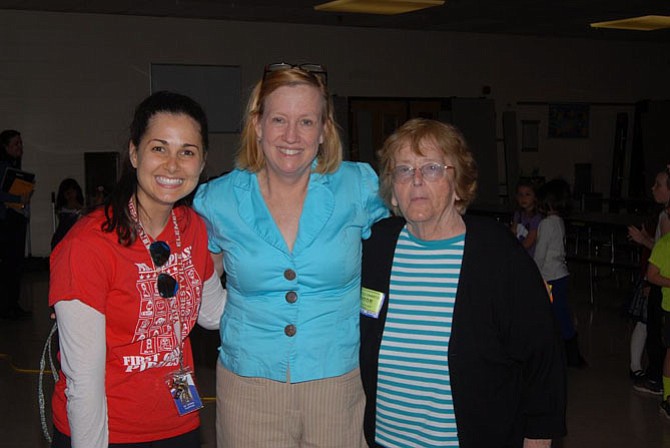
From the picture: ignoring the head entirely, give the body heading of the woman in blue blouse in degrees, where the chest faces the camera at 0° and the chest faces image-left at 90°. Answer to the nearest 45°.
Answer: approximately 0°

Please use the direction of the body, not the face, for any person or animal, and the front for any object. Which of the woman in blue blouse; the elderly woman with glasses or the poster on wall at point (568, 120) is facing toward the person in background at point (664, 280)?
the poster on wall

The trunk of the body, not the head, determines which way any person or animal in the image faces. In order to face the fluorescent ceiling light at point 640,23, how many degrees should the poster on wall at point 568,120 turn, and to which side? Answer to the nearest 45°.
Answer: approximately 45° to its left

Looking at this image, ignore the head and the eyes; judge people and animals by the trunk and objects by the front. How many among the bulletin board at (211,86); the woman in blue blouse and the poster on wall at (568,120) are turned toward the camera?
3

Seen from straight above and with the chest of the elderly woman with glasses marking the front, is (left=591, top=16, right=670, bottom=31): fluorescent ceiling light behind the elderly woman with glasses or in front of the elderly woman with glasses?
behind

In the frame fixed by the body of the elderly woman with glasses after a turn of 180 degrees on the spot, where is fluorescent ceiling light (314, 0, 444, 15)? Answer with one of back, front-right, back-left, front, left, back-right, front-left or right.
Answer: front-left

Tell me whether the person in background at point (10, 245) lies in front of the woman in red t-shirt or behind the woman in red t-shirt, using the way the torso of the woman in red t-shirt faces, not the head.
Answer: behind

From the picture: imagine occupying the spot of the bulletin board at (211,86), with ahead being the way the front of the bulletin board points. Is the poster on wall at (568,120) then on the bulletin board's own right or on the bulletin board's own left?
on the bulletin board's own left

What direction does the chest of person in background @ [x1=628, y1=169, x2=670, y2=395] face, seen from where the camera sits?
to the viewer's left

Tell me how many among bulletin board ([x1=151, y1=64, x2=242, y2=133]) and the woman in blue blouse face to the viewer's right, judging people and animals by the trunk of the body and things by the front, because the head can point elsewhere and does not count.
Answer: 0

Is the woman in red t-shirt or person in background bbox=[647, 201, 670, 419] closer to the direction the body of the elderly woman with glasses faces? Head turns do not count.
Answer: the woman in red t-shirt
